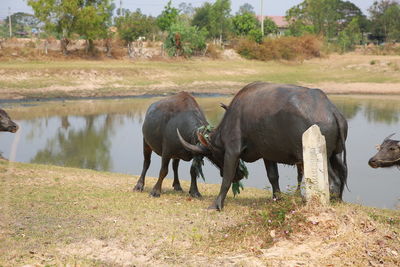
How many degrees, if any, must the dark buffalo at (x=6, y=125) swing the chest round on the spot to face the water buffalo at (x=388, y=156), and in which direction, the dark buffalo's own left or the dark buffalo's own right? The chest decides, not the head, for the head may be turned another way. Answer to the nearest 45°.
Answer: approximately 45° to the dark buffalo's own right

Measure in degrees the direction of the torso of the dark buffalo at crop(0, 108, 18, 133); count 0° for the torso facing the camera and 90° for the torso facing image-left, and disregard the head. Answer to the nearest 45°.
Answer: approximately 270°

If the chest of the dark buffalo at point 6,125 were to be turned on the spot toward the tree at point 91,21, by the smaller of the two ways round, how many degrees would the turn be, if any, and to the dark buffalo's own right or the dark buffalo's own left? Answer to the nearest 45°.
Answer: approximately 90° to the dark buffalo's own left

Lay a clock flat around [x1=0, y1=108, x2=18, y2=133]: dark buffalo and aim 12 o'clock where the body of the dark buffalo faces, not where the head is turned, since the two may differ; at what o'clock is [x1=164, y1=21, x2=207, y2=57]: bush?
The bush is roughly at 10 o'clock from the dark buffalo.

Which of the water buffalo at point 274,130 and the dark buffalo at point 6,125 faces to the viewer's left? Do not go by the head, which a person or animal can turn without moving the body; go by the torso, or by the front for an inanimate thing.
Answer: the water buffalo

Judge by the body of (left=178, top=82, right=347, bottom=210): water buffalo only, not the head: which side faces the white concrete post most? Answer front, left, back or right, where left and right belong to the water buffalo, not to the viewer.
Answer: left

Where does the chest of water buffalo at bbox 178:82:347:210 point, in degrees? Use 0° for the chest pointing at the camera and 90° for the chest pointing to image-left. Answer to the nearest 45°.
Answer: approximately 90°

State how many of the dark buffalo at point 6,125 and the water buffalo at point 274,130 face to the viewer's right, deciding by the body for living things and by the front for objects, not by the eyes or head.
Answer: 1

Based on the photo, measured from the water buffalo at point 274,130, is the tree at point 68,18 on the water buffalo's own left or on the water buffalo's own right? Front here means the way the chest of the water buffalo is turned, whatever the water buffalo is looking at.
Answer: on the water buffalo's own right

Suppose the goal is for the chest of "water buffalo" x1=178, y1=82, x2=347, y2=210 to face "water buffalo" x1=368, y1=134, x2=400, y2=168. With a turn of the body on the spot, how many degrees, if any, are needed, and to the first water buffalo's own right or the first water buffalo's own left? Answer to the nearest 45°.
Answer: approximately 135° to the first water buffalo's own right

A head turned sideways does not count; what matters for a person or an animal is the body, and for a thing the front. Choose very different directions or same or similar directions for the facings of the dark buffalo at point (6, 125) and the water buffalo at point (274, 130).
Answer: very different directions
